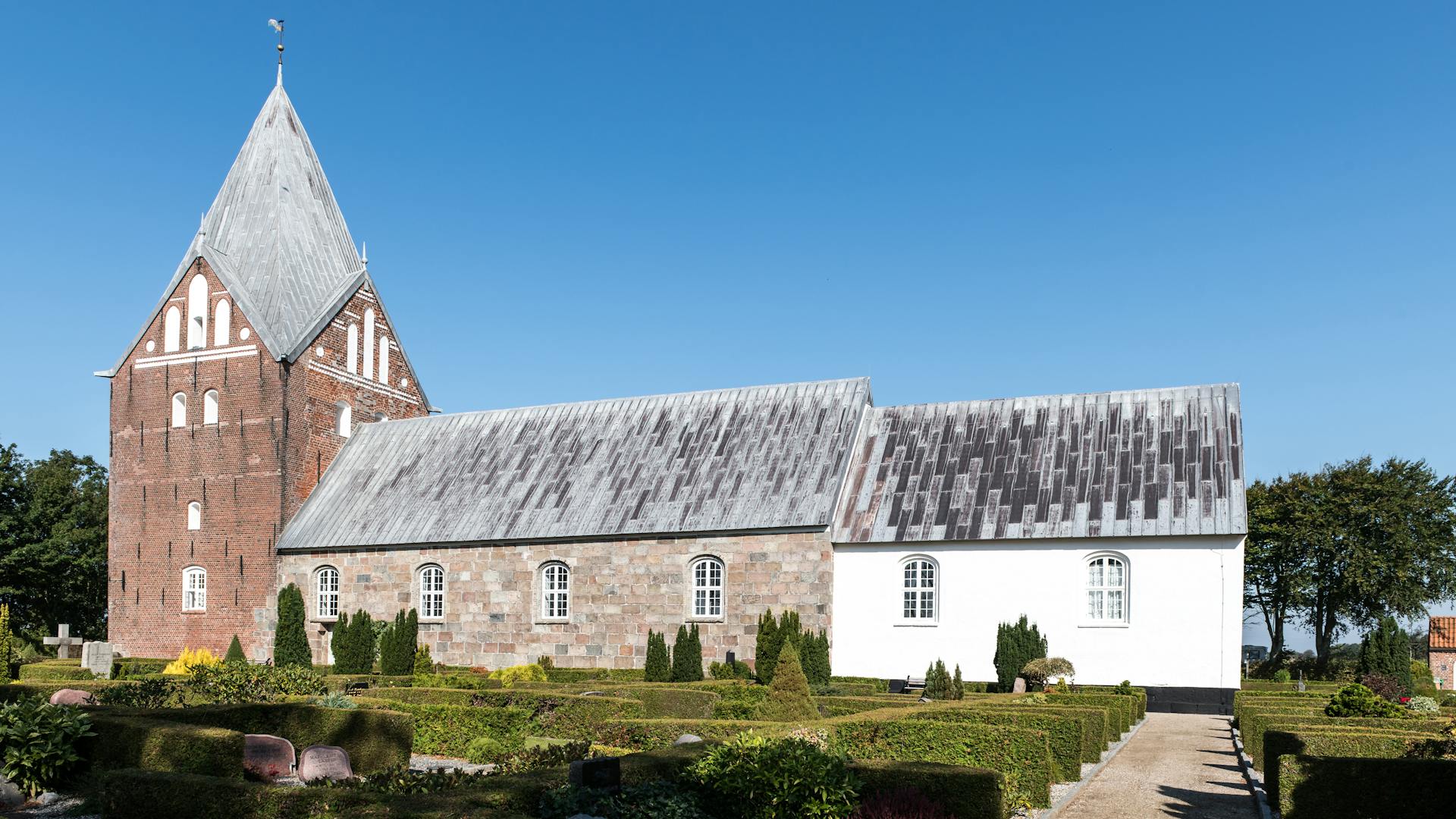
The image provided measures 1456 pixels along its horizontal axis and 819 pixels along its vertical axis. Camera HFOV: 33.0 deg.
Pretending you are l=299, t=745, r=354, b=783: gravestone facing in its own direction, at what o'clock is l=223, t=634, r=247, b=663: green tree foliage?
The green tree foliage is roughly at 6 o'clock from the gravestone.

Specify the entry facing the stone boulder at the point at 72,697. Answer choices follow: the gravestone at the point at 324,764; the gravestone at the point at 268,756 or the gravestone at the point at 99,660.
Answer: the gravestone at the point at 99,660

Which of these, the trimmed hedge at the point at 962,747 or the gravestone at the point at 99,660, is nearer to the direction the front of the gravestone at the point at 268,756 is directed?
the trimmed hedge

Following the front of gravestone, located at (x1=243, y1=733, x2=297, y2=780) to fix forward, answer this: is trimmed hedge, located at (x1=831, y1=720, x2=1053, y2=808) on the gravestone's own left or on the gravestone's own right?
on the gravestone's own left

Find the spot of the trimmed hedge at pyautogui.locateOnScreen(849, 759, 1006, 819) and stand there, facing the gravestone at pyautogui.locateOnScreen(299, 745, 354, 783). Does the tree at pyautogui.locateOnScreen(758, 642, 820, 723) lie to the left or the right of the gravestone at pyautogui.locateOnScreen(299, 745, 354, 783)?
right

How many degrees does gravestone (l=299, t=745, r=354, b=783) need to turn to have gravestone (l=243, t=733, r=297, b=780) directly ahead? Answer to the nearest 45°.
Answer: approximately 135° to its right

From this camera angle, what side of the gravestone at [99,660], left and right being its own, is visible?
front

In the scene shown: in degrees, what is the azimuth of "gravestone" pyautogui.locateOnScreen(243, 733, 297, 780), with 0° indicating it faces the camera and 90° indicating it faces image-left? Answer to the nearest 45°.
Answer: approximately 0°

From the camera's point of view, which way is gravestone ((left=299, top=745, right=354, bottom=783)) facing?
toward the camera

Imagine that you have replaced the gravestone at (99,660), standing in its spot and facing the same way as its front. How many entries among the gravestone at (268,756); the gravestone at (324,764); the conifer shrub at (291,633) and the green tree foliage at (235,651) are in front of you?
2

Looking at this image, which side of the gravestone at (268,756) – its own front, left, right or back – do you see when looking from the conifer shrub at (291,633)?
back
